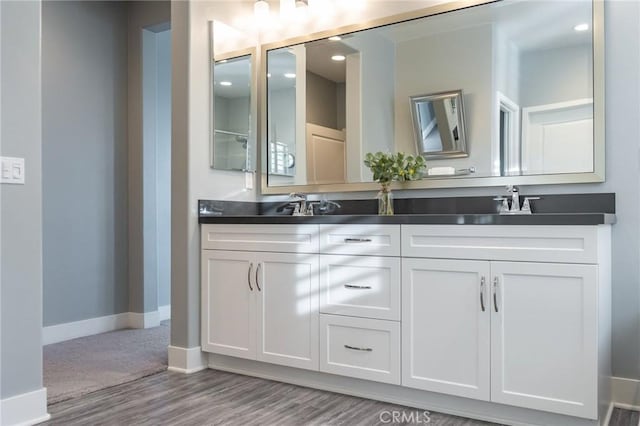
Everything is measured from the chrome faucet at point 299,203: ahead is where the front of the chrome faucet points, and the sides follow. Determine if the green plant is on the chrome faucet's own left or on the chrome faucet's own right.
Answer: on the chrome faucet's own left

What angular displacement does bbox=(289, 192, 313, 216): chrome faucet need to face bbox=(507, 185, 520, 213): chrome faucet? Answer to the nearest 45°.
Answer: approximately 90° to its left

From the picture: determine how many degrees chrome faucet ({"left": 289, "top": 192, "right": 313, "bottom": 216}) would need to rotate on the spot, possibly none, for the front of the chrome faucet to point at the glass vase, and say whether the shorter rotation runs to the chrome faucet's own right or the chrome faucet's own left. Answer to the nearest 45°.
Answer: approximately 90° to the chrome faucet's own left

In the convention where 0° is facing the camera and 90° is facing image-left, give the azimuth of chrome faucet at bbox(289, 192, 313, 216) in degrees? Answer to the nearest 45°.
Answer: approximately 45°

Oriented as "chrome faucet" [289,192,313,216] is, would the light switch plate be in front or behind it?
in front

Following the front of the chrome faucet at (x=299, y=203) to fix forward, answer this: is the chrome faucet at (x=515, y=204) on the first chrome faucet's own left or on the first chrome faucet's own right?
on the first chrome faucet's own left
